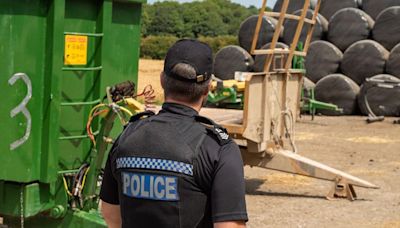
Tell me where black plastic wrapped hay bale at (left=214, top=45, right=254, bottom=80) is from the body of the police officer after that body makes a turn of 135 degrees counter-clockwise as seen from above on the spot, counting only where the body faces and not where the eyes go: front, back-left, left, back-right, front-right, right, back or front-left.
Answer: right

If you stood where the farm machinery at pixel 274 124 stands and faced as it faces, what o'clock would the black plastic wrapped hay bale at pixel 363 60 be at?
The black plastic wrapped hay bale is roughly at 8 o'clock from the farm machinery.

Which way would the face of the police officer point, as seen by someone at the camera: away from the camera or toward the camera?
away from the camera

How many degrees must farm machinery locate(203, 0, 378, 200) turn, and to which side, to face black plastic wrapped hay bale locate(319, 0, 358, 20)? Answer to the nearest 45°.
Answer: approximately 135° to its left

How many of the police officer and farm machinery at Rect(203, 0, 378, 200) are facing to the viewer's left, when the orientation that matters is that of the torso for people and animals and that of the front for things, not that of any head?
0

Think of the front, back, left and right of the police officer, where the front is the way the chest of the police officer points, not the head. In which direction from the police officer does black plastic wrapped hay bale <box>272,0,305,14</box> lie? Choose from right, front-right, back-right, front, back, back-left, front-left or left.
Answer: front-left

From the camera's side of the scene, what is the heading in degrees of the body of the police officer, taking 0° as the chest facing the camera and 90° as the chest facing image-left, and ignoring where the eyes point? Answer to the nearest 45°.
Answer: approximately 225°

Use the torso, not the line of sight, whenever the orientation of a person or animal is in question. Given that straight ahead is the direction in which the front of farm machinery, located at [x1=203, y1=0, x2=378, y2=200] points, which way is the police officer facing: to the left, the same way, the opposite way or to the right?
to the left

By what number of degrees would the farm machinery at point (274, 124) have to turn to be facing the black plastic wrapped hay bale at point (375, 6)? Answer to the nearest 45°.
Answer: approximately 135° to its left

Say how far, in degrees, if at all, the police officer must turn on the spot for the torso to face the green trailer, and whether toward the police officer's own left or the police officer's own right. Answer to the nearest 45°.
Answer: approximately 45° to the police officer's own left

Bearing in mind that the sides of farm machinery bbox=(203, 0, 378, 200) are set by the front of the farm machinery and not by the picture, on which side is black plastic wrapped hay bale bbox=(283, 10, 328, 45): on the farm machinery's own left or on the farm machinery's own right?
on the farm machinery's own left

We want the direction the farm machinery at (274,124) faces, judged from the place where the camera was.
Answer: facing the viewer and to the right of the viewer
